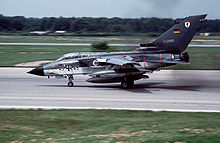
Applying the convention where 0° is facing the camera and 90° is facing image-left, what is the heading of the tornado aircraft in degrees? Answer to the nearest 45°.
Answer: approximately 90°
